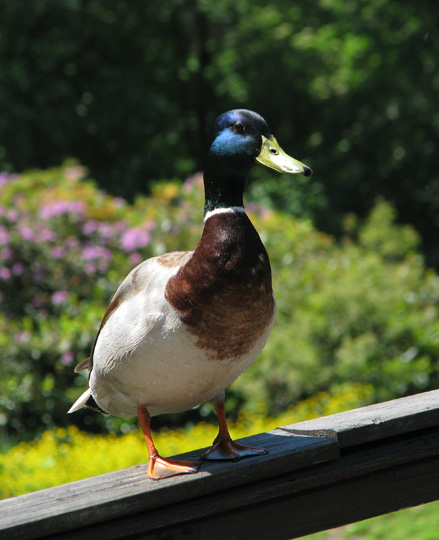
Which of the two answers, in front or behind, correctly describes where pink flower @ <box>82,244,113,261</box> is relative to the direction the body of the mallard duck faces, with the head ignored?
behind

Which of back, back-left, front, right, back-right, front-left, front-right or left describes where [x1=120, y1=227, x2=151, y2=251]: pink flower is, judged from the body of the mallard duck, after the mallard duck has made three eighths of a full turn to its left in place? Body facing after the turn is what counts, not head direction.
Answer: front

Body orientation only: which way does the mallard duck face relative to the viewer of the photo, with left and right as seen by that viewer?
facing the viewer and to the right of the viewer

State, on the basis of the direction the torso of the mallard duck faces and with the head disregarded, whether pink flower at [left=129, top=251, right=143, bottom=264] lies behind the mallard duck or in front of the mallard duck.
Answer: behind

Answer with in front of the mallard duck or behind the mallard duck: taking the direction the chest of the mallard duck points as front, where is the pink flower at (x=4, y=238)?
behind

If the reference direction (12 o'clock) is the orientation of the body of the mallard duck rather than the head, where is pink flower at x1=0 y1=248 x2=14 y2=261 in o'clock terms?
The pink flower is roughly at 7 o'clock from the mallard duck.

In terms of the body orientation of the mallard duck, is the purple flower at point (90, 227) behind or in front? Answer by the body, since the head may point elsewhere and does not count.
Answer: behind

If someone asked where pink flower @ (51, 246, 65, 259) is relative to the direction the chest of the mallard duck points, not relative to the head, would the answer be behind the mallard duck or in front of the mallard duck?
behind

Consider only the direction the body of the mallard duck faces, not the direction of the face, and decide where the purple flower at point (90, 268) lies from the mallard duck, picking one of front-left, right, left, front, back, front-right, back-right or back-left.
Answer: back-left

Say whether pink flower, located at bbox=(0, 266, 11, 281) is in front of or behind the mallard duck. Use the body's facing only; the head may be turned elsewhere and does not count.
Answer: behind

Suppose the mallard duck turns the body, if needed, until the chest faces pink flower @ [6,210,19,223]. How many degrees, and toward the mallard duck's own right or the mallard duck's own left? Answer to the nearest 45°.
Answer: approximately 135° to the mallard duck's own left

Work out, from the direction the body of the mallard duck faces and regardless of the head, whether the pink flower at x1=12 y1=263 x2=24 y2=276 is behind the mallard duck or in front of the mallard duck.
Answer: behind

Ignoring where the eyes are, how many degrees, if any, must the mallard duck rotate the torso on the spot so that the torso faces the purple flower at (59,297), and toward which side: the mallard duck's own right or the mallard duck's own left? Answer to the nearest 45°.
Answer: approximately 135° to the mallard duck's own left
